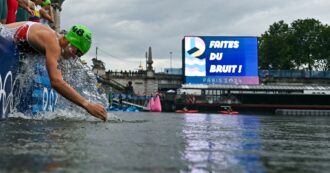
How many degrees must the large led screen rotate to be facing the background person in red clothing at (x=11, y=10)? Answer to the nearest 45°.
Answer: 0° — it already faces them

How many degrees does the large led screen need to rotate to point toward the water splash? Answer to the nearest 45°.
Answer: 0° — it already faces it

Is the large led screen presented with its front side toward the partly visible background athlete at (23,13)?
yes

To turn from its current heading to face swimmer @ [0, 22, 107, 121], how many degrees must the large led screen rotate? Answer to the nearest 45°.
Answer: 0° — it already faces them

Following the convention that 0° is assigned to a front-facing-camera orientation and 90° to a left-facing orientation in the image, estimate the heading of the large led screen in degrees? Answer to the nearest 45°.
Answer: approximately 0°
